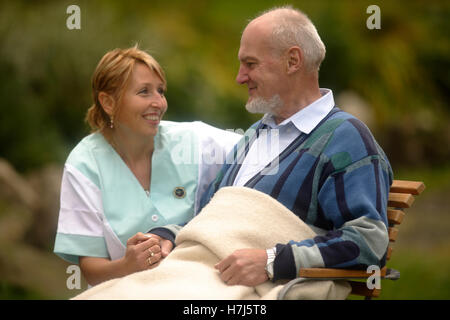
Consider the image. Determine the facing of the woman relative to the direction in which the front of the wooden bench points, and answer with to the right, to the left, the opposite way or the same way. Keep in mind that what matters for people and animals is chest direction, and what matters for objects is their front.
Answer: to the left

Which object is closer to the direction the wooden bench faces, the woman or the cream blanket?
the cream blanket

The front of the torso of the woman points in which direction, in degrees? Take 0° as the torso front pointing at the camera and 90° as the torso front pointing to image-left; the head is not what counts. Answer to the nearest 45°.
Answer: approximately 315°

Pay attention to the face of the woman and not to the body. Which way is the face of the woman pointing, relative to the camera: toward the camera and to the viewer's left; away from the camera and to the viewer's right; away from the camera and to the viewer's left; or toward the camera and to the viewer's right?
toward the camera and to the viewer's right

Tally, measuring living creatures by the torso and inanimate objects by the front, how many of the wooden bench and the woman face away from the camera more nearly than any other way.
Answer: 0

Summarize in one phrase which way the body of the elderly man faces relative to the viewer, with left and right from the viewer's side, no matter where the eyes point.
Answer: facing the viewer and to the left of the viewer

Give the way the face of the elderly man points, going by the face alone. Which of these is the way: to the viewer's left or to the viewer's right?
to the viewer's left

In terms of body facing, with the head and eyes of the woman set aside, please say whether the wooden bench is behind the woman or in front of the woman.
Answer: in front
